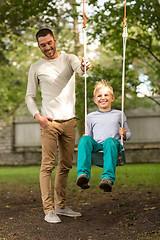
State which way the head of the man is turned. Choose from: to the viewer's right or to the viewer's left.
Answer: to the viewer's right

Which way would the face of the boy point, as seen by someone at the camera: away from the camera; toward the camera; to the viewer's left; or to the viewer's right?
toward the camera

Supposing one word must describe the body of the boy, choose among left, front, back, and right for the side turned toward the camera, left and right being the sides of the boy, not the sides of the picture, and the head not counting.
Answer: front

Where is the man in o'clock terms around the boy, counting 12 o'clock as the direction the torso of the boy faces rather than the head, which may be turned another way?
The man is roughly at 4 o'clock from the boy.
